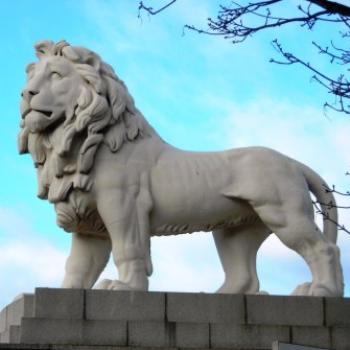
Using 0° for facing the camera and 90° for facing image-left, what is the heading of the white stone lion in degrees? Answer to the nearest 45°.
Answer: approximately 90°
